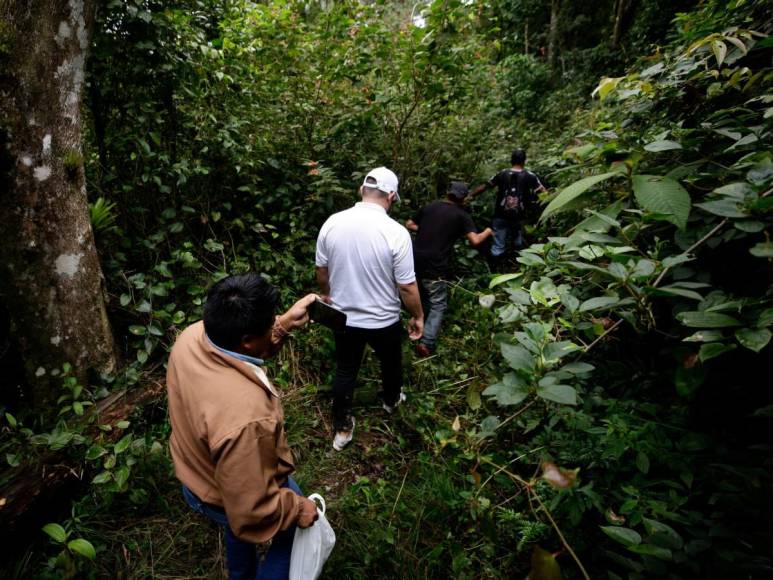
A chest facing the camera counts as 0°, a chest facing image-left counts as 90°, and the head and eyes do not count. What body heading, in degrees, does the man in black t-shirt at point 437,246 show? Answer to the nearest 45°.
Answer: approximately 225°

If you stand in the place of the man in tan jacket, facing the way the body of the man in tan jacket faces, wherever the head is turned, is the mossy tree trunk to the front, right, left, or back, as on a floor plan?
left

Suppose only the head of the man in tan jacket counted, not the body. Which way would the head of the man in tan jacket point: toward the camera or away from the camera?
away from the camera

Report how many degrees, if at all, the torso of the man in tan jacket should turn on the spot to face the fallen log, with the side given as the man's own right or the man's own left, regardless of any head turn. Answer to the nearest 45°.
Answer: approximately 90° to the man's own left

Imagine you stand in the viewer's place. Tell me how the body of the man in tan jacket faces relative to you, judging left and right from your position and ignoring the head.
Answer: facing away from the viewer and to the right of the viewer

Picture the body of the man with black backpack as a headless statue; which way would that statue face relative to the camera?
away from the camera

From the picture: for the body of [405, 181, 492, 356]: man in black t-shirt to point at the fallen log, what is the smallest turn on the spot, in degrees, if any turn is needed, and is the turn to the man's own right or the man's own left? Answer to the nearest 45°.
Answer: approximately 180°

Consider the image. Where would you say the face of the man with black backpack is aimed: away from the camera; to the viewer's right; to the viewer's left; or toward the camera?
away from the camera
